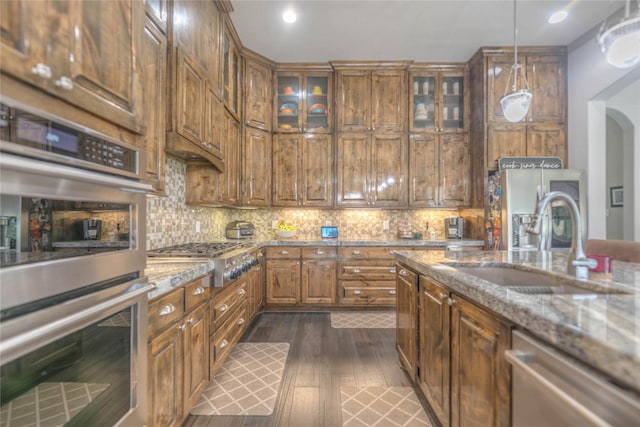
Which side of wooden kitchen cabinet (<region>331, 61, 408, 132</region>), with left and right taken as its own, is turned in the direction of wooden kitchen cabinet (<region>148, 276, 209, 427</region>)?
front

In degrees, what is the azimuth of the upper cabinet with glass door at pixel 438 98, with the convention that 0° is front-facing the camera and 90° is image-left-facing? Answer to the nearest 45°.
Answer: approximately 0°

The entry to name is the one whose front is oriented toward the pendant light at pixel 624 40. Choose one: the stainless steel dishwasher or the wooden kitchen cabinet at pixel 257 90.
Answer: the wooden kitchen cabinet

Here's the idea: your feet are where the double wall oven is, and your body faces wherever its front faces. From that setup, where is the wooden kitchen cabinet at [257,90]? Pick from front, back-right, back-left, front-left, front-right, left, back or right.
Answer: left

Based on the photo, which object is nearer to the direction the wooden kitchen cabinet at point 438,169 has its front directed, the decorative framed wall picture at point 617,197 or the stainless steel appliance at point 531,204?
the stainless steel appliance

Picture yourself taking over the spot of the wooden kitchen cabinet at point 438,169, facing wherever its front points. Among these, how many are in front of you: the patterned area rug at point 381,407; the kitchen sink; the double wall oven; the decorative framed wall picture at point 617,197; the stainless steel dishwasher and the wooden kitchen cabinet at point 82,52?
5

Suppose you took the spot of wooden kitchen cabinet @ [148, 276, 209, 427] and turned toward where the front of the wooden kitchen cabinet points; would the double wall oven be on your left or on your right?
on your right

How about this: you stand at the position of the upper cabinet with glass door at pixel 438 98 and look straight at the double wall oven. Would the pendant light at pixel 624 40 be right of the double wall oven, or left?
left

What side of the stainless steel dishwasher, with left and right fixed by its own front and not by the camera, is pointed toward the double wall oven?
front

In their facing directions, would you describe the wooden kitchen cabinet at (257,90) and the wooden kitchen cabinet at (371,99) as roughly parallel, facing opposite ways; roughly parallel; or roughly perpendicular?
roughly perpendicular

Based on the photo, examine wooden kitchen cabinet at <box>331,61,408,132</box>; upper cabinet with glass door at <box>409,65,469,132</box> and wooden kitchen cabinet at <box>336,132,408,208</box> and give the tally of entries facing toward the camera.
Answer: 3

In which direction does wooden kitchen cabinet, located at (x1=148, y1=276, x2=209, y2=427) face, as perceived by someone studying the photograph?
facing the viewer and to the right of the viewer

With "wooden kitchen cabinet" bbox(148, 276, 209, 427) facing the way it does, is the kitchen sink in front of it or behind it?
in front

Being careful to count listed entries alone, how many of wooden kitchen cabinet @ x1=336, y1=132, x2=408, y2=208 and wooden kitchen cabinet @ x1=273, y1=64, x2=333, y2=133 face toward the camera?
2

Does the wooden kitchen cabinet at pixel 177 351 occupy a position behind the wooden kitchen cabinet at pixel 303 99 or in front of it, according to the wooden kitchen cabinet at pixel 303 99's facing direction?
in front
